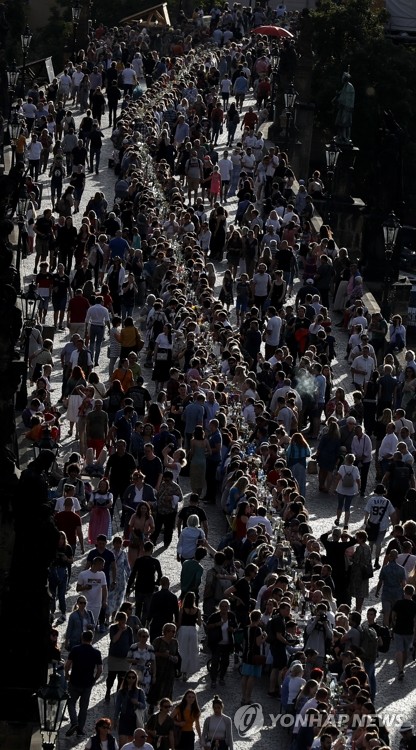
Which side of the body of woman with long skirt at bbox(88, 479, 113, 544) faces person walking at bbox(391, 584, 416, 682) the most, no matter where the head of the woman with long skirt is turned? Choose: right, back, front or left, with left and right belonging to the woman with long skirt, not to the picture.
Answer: left

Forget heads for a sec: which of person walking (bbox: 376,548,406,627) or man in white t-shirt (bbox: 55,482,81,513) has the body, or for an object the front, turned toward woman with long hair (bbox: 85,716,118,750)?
the man in white t-shirt

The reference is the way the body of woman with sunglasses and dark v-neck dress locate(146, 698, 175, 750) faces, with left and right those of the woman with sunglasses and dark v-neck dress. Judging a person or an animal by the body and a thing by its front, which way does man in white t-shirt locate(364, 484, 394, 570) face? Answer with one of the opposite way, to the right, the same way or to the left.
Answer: the opposite way

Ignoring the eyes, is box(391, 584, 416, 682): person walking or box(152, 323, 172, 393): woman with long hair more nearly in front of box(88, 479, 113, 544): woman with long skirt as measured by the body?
the person walking

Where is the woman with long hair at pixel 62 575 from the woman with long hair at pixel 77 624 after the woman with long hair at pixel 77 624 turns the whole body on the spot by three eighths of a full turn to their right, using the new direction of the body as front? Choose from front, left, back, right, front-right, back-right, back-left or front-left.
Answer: right

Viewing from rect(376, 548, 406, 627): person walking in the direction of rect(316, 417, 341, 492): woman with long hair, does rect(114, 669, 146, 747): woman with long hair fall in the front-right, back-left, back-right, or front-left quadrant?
back-left
